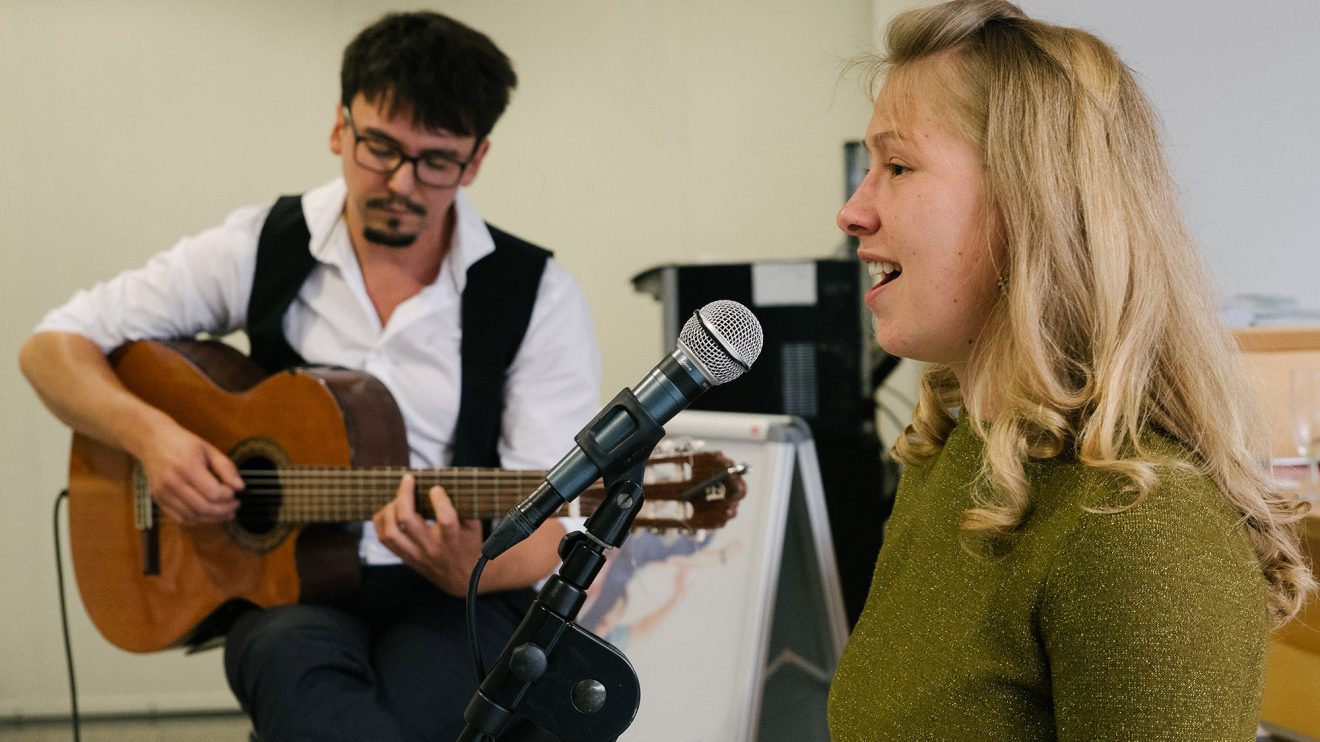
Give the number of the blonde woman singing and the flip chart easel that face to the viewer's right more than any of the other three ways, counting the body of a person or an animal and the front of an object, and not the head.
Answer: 0

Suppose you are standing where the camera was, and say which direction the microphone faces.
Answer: facing to the right of the viewer

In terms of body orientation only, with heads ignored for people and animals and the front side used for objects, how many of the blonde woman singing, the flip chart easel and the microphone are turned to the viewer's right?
1

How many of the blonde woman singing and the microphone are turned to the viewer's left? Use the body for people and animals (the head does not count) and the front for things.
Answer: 1

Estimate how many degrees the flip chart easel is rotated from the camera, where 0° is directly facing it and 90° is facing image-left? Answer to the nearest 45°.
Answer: approximately 45°

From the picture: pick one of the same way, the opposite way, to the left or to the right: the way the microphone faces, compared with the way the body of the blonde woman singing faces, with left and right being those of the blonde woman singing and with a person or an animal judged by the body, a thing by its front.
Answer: the opposite way

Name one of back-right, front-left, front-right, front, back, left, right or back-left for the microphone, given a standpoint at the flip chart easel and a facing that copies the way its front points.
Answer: front-left

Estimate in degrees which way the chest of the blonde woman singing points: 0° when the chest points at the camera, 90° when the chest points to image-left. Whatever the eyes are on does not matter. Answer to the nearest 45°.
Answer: approximately 90°

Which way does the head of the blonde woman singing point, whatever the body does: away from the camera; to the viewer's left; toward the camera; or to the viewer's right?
to the viewer's left

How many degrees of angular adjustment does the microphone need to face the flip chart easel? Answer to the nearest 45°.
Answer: approximately 90° to its left
